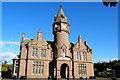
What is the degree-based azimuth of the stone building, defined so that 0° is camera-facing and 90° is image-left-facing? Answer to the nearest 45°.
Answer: approximately 0°
